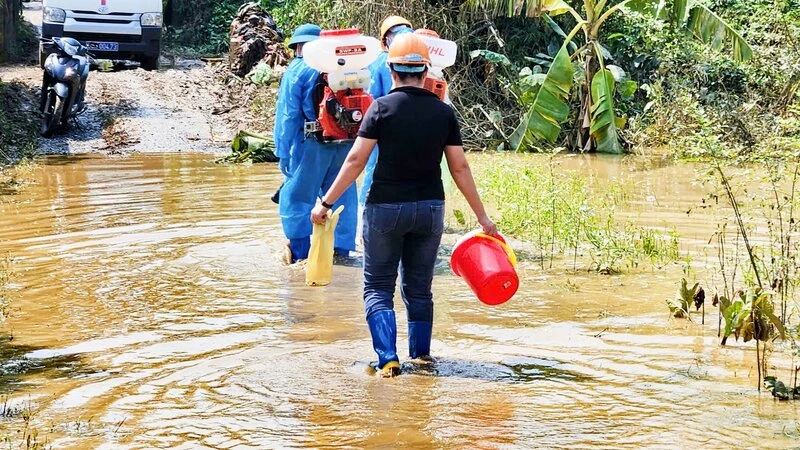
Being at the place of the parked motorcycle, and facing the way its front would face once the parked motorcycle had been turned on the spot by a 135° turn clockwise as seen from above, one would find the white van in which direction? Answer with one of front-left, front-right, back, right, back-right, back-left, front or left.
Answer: front

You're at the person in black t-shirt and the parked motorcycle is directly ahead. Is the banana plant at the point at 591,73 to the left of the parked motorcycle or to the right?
right

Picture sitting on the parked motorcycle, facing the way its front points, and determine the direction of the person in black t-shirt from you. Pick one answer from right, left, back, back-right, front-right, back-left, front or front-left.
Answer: front-left

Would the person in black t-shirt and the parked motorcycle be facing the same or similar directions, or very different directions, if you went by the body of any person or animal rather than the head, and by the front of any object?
very different directions

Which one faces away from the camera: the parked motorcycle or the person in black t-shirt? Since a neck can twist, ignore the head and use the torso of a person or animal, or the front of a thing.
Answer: the person in black t-shirt

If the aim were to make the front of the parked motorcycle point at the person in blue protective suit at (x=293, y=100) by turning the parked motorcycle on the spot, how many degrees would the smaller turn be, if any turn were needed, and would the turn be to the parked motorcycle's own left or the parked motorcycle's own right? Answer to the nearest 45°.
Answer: approximately 45° to the parked motorcycle's own left

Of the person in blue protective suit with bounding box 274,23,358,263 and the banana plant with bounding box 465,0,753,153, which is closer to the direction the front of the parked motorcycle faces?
the person in blue protective suit

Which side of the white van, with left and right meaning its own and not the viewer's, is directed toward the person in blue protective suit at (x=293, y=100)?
front

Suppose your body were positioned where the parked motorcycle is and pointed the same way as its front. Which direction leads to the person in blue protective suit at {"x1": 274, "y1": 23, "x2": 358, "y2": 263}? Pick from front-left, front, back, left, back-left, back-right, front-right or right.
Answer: front-left

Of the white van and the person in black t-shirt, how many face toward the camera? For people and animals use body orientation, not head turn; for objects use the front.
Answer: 1

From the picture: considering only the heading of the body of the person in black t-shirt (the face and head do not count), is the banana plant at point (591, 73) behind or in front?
in front

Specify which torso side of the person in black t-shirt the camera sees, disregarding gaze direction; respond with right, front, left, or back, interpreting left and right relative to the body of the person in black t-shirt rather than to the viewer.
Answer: back

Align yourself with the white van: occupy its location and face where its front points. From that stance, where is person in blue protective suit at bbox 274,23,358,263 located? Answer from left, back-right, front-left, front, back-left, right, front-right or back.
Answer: front

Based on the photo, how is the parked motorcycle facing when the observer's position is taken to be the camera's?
facing the viewer and to the left of the viewer

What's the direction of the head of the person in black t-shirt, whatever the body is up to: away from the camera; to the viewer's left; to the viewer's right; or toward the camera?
away from the camera

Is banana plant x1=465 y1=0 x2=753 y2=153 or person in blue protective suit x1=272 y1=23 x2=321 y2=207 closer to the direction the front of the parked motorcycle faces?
the person in blue protective suit

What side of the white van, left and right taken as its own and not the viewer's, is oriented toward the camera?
front

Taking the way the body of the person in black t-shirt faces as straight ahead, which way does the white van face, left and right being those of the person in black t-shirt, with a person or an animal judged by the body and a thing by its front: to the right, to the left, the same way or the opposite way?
the opposite way
